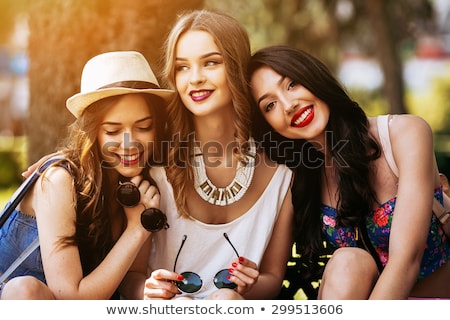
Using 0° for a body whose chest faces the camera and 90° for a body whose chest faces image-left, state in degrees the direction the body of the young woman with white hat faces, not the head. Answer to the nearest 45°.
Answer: approximately 315°
